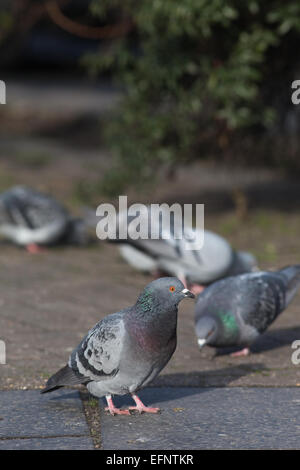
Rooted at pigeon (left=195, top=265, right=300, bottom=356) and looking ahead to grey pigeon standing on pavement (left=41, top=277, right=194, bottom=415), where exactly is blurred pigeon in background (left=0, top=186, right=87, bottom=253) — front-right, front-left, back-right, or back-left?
back-right

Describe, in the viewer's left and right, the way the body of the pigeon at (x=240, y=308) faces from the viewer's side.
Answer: facing the viewer and to the left of the viewer

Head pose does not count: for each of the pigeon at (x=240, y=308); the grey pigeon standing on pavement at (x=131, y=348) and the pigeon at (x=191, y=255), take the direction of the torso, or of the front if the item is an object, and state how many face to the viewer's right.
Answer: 2

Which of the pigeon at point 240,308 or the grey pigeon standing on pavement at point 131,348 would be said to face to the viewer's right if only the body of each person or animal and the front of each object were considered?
the grey pigeon standing on pavement

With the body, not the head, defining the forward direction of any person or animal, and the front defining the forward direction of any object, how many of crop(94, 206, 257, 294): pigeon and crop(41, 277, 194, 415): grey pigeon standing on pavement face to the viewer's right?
2

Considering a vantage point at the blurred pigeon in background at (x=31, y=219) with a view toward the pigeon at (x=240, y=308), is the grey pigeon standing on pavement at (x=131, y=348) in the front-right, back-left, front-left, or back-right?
front-right

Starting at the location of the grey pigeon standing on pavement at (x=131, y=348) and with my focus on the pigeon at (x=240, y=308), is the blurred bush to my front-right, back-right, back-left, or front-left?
front-left

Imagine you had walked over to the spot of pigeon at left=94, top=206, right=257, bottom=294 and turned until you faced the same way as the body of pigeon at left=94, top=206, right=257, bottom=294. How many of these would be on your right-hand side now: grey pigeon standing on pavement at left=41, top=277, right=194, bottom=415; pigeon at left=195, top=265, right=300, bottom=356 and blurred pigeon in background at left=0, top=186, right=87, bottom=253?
2

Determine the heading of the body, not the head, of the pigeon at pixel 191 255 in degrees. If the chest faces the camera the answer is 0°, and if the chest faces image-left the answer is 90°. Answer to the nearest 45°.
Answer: approximately 270°

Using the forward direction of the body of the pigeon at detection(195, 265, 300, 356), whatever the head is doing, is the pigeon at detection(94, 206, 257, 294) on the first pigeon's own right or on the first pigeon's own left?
on the first pigeon's own right

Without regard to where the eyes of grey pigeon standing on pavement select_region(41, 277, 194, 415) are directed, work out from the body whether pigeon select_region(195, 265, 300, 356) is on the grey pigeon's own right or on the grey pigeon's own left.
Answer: on the grey pigeon's own left

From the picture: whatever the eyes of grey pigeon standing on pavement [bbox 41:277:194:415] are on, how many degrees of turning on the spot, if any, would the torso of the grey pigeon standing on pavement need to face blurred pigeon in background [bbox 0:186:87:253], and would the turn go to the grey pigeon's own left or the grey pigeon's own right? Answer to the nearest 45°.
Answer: approximately 90° to the grey pigeon's own left

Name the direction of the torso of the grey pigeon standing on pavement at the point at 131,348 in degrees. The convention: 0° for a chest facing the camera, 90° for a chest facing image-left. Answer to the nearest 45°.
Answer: approximately 270°

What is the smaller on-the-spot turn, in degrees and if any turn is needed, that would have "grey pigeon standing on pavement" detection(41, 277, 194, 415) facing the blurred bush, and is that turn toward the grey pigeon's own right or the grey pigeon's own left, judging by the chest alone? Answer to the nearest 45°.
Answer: approximately 90° to the grey pigeon's own left
